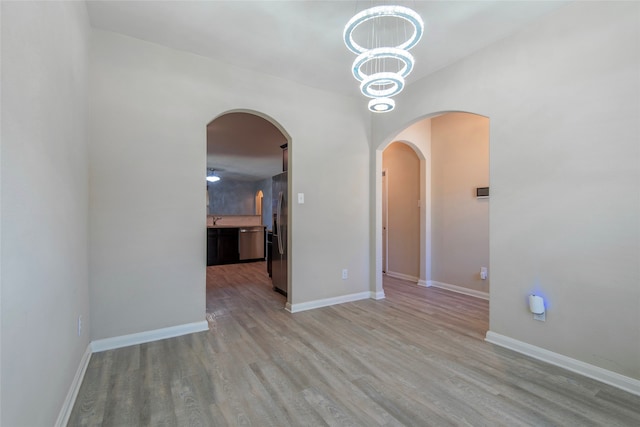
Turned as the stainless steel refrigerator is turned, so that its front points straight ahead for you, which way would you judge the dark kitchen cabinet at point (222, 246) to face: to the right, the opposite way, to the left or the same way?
to the left

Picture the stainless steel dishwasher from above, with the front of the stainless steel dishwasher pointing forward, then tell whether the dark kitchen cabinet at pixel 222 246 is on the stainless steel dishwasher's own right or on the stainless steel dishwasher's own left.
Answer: on the stainless steel dishwasher's own right

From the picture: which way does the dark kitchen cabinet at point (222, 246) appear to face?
toward the camera

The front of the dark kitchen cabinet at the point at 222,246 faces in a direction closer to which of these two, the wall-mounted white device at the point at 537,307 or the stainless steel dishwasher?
the wall-mounted white device

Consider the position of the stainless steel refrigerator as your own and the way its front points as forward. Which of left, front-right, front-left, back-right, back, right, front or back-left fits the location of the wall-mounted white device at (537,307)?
back-left

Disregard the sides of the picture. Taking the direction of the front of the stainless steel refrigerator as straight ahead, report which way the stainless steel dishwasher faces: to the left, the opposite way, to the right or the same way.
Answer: to the left

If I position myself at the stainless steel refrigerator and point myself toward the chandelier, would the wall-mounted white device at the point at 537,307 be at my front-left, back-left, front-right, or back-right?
front-left

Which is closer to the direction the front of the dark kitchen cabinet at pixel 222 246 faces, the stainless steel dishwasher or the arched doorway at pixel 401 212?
the arched doorway

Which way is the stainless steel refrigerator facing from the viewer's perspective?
to the viewer's left

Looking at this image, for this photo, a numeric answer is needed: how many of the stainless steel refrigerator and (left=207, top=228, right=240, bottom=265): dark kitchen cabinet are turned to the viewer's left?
1

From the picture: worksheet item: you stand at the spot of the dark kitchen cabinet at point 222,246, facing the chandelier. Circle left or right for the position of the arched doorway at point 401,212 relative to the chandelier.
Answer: left

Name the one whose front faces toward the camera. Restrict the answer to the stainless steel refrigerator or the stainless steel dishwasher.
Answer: the stainless steel dishwasher

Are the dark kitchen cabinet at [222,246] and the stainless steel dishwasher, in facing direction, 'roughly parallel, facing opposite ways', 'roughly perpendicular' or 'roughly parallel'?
roughly parallel

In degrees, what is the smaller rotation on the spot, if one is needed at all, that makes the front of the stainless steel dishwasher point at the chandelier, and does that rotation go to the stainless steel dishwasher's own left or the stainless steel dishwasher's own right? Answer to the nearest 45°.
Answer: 0° — it already faces it

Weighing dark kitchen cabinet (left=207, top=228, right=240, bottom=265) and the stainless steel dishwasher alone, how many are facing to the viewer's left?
0
